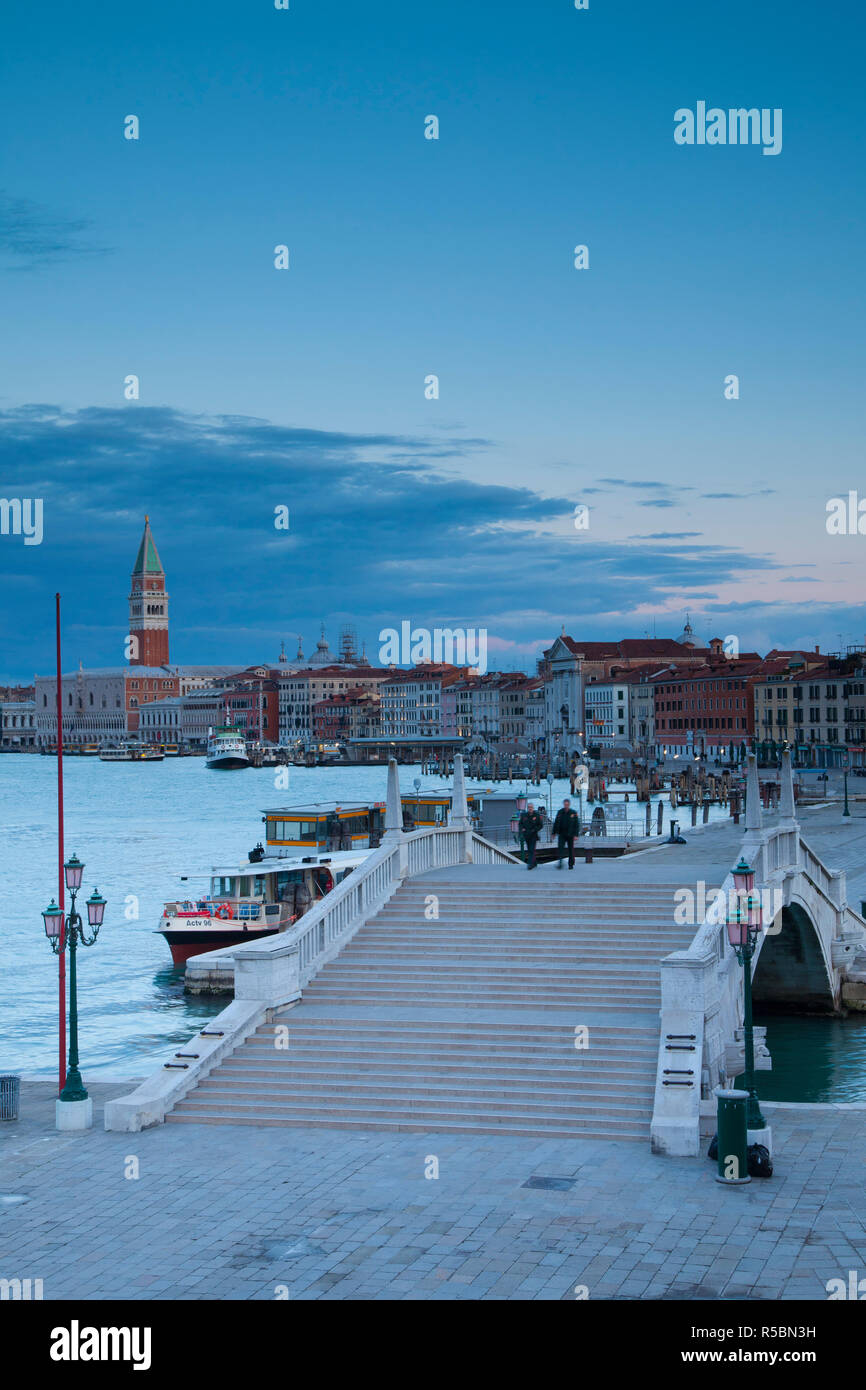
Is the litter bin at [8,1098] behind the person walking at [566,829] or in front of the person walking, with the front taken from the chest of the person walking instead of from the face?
in front

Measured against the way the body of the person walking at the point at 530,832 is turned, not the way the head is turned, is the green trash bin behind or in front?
in front

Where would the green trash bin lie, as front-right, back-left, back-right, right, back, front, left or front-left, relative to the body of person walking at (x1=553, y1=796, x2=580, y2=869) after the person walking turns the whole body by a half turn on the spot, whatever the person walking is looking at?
back

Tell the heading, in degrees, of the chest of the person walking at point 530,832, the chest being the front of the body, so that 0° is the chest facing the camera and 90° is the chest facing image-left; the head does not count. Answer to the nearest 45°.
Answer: approximately 0°

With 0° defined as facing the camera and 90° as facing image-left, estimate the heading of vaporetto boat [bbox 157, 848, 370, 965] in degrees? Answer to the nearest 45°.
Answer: approximately 45°

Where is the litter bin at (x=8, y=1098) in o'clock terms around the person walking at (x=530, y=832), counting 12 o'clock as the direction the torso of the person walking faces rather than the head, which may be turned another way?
The litter bin is roughly at 1 o'clock from the person walking.

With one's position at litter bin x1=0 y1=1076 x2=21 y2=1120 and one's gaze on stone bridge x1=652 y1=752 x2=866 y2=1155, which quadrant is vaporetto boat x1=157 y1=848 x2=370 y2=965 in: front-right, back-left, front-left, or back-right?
front-left

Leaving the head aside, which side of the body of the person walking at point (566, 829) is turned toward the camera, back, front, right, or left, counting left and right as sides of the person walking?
front

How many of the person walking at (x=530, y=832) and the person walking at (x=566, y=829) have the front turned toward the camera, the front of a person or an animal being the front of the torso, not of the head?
2
